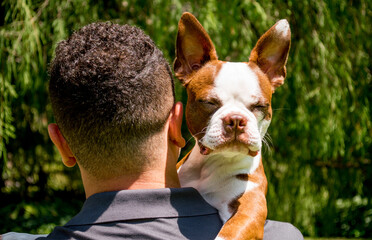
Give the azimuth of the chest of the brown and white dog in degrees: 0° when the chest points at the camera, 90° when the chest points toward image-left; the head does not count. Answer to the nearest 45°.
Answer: approximately 0°
